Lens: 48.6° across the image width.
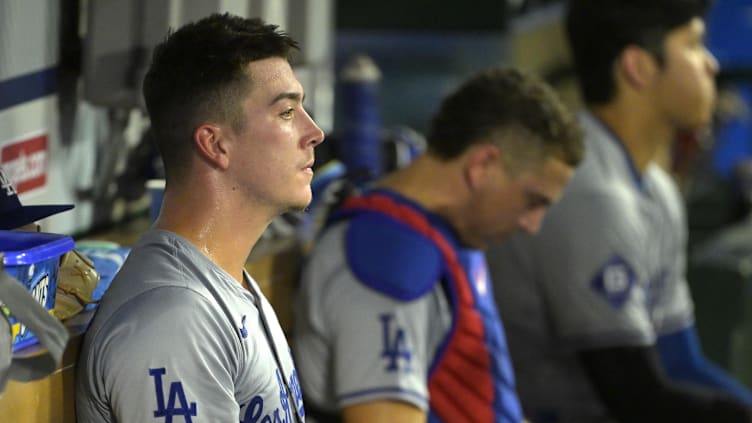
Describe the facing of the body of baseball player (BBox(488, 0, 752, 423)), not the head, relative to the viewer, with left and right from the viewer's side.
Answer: facing to the right of the viewer

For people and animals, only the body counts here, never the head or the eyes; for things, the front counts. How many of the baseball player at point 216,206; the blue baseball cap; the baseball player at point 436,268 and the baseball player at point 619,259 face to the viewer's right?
4

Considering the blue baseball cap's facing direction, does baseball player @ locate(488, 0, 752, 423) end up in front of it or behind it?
in front

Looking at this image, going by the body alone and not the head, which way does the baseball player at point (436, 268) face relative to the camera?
to the viewer's right

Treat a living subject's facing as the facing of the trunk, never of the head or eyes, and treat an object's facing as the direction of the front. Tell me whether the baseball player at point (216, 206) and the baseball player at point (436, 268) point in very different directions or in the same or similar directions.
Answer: same or similar directions

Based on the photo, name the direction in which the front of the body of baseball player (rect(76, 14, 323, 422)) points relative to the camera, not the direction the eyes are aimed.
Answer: to the viewer's right

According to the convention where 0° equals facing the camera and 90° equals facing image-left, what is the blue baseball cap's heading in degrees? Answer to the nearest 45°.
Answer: approximately 270°

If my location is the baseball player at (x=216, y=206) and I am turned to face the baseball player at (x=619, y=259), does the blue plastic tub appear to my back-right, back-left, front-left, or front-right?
back-left

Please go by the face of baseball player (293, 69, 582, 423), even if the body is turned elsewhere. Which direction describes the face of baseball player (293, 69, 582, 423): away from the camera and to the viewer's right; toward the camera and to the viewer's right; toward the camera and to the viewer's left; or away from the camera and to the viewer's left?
toward the camera and to the viewer's right

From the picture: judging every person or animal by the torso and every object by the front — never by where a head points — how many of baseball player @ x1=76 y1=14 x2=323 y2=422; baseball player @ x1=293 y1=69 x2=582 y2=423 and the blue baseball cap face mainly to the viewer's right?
3

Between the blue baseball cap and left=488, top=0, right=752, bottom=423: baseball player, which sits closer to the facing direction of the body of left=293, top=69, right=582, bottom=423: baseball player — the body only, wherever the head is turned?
the baseball player

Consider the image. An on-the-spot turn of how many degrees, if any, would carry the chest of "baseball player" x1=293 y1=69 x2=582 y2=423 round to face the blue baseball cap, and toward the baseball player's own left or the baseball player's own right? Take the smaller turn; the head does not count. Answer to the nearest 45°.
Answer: approximately 135° to the baseball player's own right
